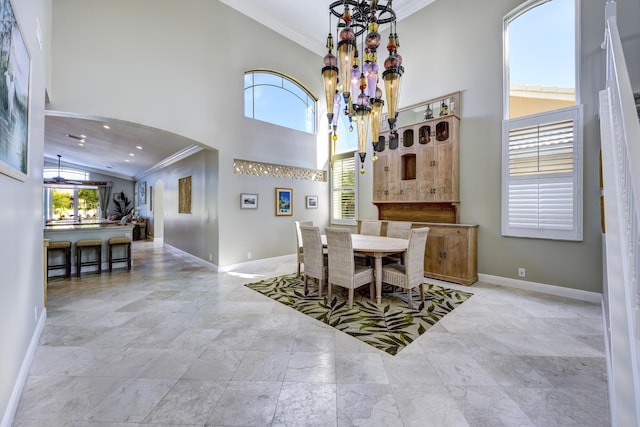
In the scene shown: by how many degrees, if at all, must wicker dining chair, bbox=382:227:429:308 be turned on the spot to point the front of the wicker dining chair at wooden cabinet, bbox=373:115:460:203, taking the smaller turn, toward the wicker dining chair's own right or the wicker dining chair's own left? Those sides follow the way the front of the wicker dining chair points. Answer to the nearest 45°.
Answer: approximately 45° to the wicker dining chair's own right

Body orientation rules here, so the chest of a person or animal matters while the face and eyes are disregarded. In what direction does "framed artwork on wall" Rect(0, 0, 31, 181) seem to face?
to the viewer's right

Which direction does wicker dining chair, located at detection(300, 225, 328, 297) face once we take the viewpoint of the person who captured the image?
facing away from the viewer and to the right of the viewer

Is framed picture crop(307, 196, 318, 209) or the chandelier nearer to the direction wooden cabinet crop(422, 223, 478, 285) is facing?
the chandelier

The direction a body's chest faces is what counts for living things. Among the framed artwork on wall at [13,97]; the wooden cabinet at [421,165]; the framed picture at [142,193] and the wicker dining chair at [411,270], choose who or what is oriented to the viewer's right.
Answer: the framed artwork on wall

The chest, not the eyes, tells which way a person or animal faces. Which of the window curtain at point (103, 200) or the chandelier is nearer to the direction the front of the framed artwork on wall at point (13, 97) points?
the chandelier

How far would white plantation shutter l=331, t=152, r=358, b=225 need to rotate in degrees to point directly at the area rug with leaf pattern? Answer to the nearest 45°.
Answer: approximately 45° to its left
